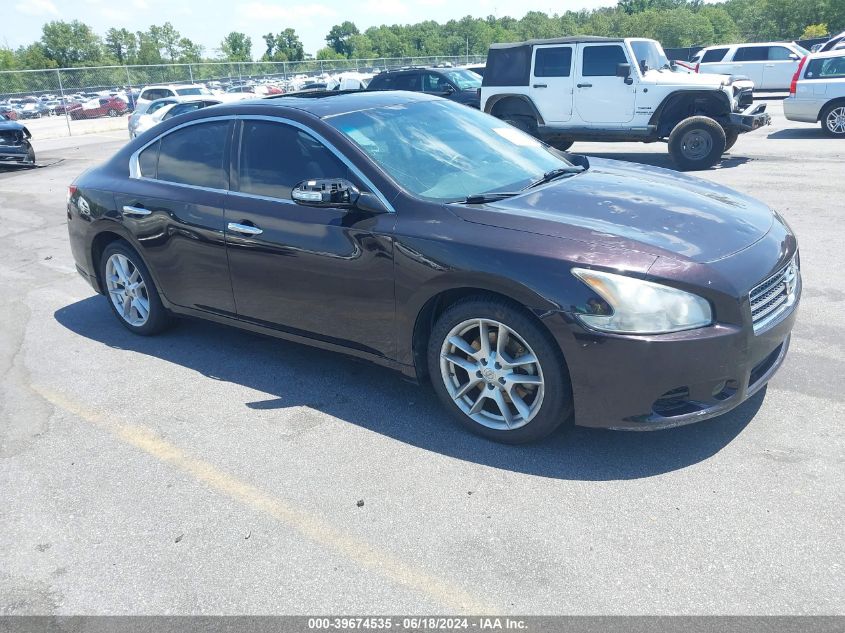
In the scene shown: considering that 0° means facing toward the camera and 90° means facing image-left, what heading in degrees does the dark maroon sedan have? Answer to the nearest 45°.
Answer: approximately 315°

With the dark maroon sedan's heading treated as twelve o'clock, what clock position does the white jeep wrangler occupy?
The white jeep wrangler is roughly at 8 o'clock from the dark maroon sedan.

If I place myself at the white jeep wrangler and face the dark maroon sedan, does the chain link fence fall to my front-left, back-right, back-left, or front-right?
back-right

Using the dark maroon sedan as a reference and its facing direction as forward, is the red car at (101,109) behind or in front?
behind

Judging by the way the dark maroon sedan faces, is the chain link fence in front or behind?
behind
